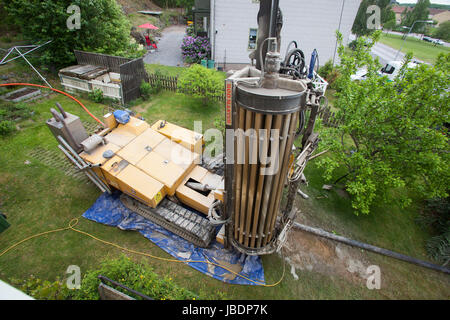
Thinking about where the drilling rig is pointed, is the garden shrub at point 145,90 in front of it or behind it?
behind

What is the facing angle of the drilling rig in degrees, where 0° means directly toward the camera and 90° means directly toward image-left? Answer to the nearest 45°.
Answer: approximately 315°

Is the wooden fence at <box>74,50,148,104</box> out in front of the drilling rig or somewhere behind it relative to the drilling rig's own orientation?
behind

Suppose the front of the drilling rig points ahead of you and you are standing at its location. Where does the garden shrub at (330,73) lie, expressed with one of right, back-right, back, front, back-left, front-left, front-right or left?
left

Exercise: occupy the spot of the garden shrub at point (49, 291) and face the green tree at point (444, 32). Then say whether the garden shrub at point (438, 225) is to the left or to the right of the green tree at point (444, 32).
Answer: right

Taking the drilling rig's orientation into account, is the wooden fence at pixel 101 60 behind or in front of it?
behind

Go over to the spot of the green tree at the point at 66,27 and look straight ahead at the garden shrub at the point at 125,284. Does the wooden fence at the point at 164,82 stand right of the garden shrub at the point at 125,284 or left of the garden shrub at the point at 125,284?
left

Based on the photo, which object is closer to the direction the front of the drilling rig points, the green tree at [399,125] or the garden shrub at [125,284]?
the green tree

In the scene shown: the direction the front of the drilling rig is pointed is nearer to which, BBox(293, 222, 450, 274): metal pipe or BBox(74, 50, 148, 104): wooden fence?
the metal pipe

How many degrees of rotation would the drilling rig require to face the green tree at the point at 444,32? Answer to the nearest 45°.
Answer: approximately 90° to its left

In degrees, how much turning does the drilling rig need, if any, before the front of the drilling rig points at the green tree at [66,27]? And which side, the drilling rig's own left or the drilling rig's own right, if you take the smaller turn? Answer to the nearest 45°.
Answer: approximately 180°

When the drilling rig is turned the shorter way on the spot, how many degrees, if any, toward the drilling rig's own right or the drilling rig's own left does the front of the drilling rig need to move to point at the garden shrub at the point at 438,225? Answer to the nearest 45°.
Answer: approximately 45° to the drilling rig's own left

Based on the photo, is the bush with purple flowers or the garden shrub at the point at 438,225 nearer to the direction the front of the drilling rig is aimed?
the garden shrub

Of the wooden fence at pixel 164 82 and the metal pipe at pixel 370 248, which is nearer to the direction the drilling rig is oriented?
the metal pipe
